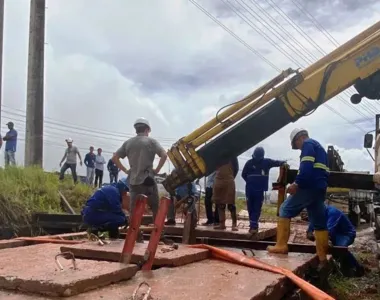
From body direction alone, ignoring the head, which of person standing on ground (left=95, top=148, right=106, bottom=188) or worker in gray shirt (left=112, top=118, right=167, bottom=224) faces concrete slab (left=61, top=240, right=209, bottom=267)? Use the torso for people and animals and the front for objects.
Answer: the person standing on ground

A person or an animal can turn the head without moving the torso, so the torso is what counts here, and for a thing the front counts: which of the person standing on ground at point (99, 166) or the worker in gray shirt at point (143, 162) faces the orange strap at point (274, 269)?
the person standing on ground

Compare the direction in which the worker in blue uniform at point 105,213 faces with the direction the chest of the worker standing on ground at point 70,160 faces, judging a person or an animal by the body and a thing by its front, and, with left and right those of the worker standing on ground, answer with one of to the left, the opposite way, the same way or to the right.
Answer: to the left

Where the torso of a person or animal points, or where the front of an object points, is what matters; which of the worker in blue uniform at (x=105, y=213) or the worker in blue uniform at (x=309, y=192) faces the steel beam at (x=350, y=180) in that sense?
the worker in blue uniform at (x=105, y=213)

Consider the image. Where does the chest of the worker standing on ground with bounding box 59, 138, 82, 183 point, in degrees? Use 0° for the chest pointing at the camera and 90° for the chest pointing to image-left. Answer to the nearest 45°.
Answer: approximately 0°

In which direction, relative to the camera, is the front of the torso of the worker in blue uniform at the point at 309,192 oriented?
to the viewer's left

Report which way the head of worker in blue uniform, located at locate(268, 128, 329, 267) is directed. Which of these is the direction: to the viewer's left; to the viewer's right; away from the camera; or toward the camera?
to the viewer's left

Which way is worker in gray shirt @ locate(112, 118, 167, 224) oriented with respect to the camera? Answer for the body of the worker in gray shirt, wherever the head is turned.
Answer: away from the camera

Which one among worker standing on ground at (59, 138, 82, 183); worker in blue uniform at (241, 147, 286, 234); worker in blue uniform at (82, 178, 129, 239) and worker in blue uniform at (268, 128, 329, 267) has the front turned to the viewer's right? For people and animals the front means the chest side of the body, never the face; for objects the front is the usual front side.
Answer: worker in blue uniform at (82, 178, 129, 239)

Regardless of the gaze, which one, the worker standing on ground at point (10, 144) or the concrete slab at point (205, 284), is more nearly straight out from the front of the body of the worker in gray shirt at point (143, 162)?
the worker standing on ground

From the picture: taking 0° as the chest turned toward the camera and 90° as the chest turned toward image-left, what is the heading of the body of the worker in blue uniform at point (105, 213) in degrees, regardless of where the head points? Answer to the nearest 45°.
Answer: approximately 270°

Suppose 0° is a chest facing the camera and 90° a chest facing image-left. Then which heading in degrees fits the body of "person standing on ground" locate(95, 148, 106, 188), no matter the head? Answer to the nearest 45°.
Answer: approximately 0°

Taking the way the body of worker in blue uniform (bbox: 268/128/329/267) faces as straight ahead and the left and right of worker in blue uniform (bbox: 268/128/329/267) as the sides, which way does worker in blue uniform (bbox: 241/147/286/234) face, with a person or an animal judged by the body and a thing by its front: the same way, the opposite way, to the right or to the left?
to the left

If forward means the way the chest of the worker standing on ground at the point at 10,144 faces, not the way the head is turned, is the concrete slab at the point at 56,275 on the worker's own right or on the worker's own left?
on the worker's own left

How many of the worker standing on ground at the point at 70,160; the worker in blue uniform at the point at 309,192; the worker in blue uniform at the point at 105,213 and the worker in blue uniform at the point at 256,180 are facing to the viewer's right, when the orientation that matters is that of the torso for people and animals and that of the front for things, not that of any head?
1
